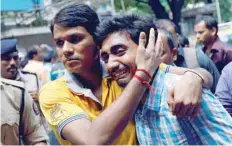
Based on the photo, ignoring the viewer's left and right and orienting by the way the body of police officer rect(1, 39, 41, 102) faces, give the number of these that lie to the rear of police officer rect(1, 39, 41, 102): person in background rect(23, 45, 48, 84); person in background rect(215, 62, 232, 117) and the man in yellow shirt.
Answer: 1

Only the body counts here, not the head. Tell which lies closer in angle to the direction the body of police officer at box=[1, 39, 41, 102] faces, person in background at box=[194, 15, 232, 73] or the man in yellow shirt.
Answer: the man in yellow shirt

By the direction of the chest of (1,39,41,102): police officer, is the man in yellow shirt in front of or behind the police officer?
in front

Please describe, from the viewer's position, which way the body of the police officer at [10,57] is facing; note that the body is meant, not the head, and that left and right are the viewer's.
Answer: facing the viewer

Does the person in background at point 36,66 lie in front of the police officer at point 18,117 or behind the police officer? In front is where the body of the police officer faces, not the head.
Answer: behind

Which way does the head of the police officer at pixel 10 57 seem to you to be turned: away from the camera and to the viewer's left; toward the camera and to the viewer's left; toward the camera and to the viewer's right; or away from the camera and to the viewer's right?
toward the camera and to the viewer's right
